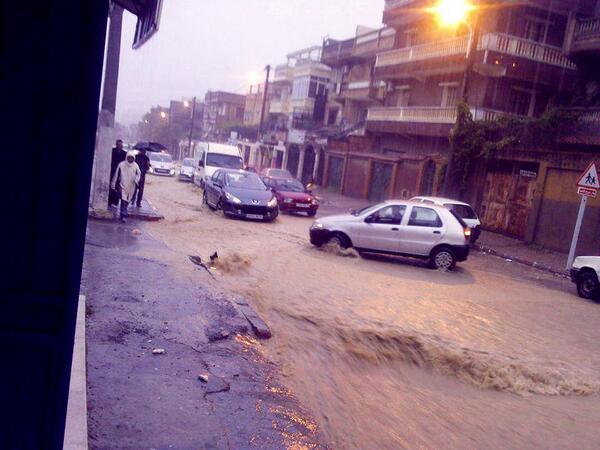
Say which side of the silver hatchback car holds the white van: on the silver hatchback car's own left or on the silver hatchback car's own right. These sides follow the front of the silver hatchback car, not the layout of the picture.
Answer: on the silver hatchback car's own right

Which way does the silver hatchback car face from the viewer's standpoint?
to the viewer's left

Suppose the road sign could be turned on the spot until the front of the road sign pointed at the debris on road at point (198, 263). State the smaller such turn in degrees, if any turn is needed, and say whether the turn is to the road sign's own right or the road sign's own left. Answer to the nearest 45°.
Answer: approximately 45° to the road sign's own right

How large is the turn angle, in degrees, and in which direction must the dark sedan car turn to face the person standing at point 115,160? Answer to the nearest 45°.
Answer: approximately 90° to its right

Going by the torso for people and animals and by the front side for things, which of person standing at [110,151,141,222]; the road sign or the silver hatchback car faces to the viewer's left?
the silver hatchback car

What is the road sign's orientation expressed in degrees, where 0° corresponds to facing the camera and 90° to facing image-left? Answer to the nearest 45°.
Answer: approximately 0°

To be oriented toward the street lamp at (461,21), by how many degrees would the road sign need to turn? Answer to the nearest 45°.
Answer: approximately 135° to its right

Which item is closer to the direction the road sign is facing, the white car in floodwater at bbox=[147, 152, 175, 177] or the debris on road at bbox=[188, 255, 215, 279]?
the debris on road

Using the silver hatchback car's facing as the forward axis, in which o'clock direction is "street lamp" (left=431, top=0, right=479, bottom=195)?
The street lamp is roughly at 3 o'clock from the silver hatchback car.
